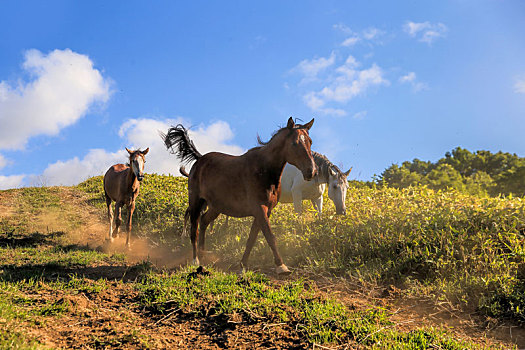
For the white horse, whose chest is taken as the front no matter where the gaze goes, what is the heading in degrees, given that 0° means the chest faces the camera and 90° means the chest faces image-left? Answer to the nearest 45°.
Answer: approximately 315°

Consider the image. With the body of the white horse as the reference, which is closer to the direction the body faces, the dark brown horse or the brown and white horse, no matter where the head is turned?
the dark brown horse

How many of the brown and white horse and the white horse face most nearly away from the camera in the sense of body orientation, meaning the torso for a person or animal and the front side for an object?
0

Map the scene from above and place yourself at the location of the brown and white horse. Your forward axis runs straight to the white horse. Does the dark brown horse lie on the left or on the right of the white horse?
right

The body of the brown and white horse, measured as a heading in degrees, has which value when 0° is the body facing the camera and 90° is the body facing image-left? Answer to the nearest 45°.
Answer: approximately 315°
